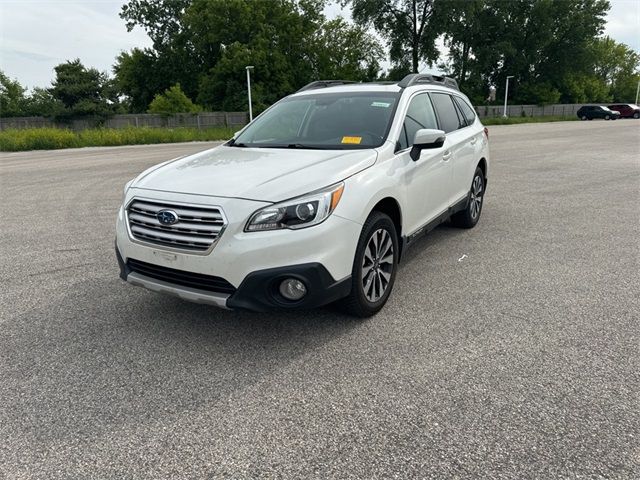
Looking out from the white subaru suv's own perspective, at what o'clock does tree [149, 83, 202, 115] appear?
The tree is roughly at 4 o'clock from the white subaru suv.

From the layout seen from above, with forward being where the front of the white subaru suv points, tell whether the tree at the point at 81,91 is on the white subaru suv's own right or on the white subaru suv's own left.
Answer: on the white subaru suv's own right

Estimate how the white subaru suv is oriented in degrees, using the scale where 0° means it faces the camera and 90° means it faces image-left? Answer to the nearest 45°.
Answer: approximately 45°

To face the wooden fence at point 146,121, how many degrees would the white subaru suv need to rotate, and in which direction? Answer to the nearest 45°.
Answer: approximately 135° to its right

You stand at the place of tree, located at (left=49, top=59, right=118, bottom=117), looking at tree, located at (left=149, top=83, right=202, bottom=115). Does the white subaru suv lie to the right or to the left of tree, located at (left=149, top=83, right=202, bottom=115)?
right
